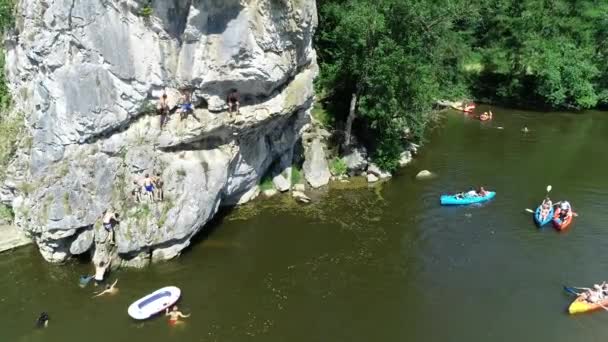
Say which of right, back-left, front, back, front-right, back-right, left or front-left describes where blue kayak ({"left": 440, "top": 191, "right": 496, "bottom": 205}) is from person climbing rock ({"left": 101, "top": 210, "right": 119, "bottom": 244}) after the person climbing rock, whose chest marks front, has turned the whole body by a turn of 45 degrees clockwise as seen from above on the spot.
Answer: front-right

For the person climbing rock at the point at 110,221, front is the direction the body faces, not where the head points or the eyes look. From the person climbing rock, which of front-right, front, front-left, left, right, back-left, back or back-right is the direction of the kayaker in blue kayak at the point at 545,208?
right

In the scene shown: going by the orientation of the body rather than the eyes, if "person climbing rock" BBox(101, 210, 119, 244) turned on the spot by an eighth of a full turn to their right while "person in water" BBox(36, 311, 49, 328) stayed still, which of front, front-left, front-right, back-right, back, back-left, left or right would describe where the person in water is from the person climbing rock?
back

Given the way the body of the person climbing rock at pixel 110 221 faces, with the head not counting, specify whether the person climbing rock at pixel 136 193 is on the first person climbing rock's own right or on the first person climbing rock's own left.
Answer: on the first person climbing rock's own right

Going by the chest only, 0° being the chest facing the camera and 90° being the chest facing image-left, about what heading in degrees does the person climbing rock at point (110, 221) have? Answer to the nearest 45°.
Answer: approximately 180°

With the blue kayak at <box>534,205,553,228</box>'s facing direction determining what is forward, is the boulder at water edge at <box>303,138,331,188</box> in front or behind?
in front

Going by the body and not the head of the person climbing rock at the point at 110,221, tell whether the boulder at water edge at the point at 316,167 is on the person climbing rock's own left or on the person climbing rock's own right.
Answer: on the person climbing rock's own right
